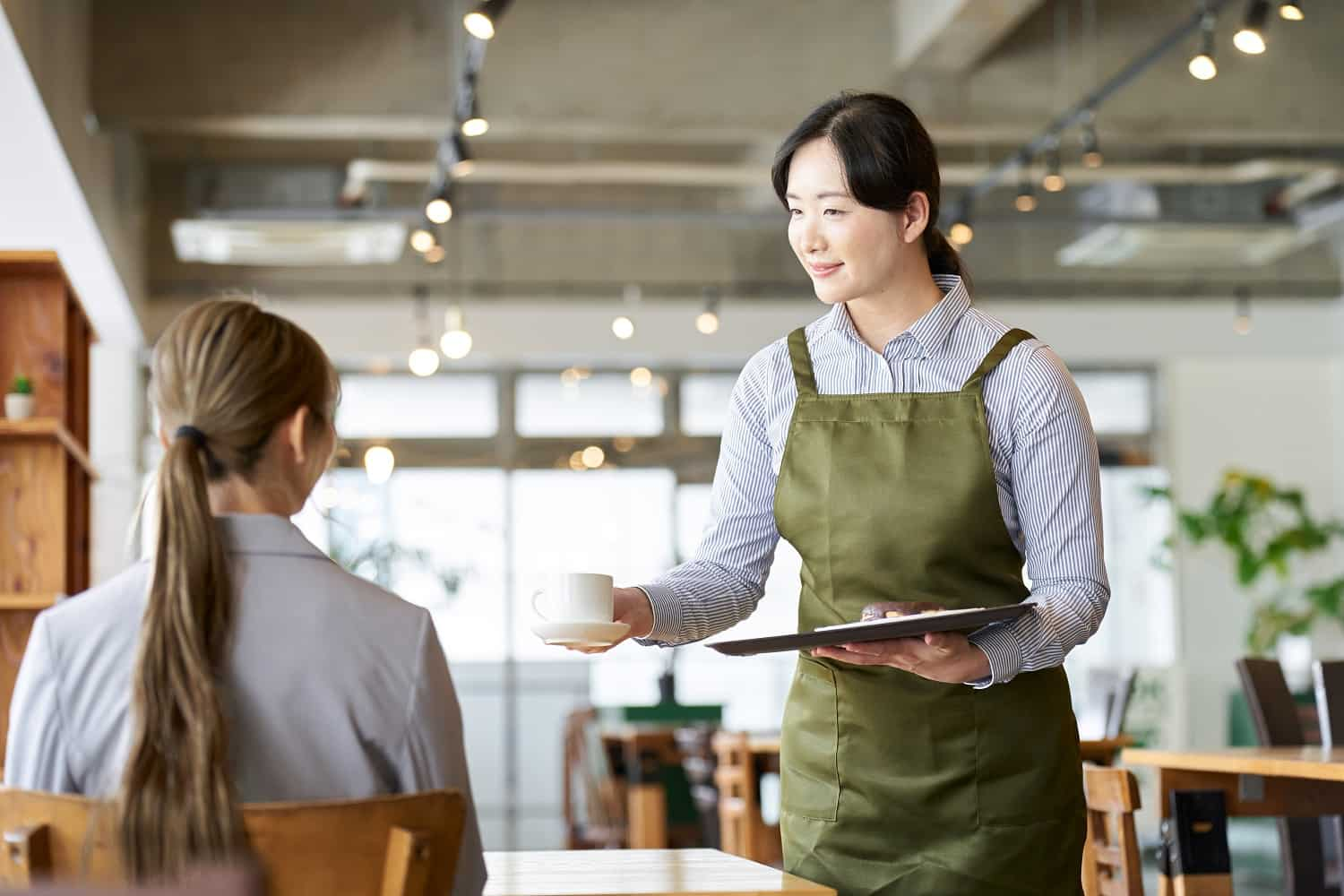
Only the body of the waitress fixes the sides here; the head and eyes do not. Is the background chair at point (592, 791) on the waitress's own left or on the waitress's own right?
on the waitress's own right

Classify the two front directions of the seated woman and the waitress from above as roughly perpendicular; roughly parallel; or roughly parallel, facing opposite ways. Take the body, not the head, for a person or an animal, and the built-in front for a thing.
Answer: roughly parallel, facing opposite ways

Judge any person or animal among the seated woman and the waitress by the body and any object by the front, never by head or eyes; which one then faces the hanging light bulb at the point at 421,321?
the seated woman

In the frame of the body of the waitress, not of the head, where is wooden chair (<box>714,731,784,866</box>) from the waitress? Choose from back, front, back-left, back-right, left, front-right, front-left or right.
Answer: back-right

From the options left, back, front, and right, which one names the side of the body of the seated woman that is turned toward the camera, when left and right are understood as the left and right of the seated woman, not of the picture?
back

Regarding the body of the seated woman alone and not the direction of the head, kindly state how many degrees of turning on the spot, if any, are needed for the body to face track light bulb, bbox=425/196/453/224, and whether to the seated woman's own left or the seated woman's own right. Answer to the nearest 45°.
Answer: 0° — they already face it

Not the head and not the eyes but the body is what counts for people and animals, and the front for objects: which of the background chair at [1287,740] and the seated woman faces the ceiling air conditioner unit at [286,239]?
the seated woman

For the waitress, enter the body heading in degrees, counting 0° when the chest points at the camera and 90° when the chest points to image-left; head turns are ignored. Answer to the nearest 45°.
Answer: approximately 45°

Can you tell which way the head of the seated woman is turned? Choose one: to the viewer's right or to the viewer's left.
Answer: to the viewer's right

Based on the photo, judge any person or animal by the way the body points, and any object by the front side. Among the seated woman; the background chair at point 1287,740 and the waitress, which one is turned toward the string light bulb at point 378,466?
the seated woman

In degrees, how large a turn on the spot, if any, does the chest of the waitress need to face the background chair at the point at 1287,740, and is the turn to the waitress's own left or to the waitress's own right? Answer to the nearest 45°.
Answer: approximately 180°
